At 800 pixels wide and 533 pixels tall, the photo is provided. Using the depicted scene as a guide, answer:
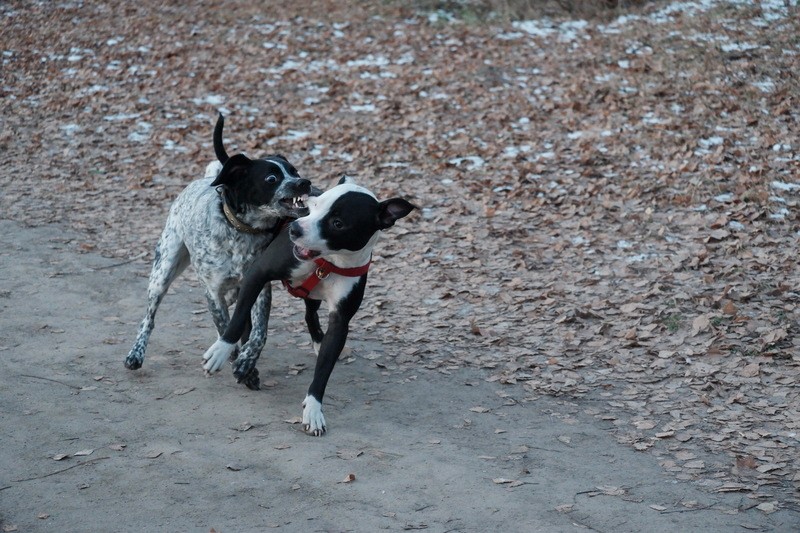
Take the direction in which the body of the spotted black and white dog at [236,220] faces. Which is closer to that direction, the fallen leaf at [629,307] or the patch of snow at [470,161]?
the fallen leaf

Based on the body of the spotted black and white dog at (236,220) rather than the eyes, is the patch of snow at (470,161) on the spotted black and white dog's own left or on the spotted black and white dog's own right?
on the spotted black and white dog's own left

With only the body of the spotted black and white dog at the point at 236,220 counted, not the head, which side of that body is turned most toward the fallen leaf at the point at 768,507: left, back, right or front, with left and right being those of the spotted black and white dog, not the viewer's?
front

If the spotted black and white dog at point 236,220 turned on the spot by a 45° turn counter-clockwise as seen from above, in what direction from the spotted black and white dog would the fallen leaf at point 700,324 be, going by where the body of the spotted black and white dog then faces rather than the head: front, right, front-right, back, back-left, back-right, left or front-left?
front

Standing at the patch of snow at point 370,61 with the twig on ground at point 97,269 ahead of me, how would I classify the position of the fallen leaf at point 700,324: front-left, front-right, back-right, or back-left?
front-left

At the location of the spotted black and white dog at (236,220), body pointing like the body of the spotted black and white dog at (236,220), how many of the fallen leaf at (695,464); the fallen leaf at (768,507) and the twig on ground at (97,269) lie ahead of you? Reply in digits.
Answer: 2

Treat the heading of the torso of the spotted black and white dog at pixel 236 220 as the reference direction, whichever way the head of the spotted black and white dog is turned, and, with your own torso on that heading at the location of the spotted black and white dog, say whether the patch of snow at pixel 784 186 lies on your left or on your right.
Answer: on your left

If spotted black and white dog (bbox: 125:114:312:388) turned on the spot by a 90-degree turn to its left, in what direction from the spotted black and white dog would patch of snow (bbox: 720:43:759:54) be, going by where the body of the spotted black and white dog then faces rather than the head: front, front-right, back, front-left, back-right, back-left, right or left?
front

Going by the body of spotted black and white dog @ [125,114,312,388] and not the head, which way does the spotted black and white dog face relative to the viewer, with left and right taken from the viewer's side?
facing the viewer and to the right of the viewer

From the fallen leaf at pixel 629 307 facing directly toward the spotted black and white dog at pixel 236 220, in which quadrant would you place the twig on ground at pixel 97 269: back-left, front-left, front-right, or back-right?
front-right

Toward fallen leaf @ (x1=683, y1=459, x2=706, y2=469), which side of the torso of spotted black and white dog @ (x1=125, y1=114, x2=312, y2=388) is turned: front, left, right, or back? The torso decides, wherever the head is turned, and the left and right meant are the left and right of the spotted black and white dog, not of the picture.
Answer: front
